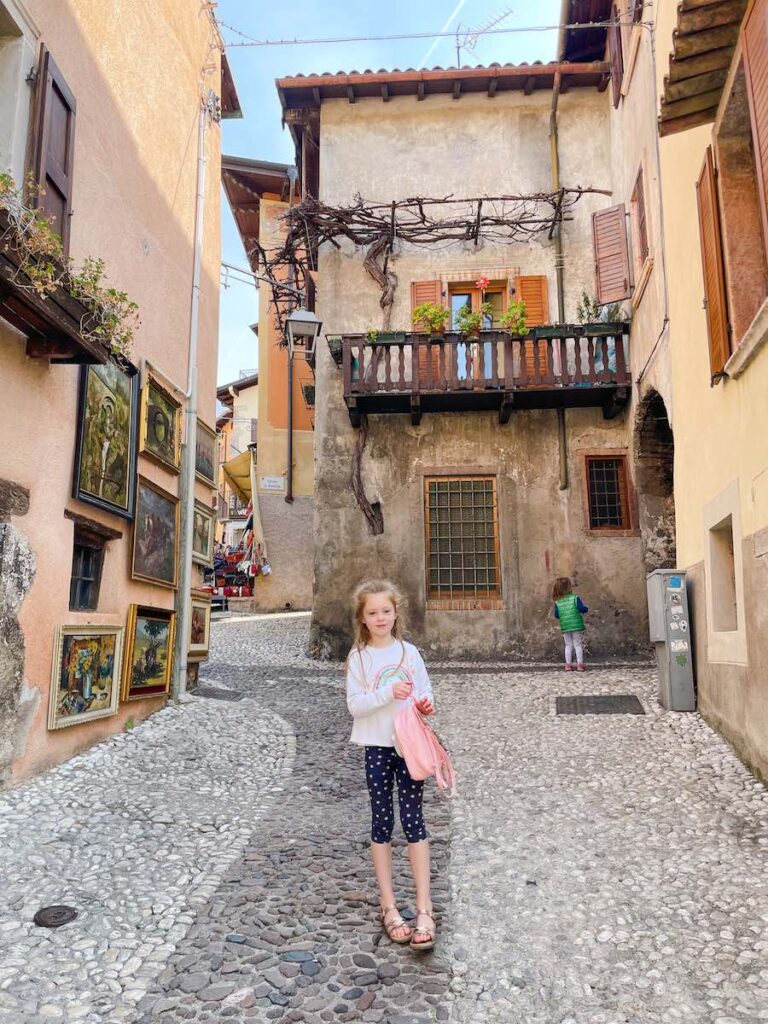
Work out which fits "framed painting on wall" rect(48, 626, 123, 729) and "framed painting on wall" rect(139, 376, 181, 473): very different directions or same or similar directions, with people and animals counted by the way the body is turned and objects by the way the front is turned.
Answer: same or similar directions

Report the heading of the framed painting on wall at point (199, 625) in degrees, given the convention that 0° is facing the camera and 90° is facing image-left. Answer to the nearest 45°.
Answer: approximately 315°

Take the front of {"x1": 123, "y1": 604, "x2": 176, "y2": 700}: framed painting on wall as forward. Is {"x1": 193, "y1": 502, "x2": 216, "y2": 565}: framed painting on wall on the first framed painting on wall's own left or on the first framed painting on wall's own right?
on the first framed painting on wall's own left

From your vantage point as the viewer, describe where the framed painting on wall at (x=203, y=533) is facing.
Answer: facing the viewer and to the right of the viewer

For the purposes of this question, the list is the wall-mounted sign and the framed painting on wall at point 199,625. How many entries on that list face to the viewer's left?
0

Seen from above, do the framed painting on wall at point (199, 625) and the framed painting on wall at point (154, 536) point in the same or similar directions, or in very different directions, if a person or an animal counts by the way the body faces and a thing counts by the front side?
same or similar directions

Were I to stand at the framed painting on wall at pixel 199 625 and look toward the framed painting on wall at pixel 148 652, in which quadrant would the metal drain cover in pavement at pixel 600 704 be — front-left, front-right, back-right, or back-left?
front-left

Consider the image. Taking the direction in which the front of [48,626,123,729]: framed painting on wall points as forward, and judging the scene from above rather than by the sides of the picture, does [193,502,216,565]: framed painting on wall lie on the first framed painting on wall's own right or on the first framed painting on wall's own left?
on the first framed painting on wall's own left

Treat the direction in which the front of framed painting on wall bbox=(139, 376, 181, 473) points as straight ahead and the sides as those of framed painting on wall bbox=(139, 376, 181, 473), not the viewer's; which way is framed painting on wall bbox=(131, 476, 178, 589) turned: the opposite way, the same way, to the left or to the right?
the same way

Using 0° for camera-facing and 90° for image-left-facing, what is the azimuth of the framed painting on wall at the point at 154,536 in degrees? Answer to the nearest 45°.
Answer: approximately 315°

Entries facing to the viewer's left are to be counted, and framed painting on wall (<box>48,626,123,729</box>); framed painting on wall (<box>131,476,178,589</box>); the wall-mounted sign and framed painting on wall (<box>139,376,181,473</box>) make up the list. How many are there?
0

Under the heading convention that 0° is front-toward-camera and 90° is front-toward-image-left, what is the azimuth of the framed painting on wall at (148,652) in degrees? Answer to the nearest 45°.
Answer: approximately 315°

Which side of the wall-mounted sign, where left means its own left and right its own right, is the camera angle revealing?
front

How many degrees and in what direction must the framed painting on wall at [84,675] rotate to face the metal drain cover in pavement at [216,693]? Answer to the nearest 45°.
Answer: approximately 90° to its left

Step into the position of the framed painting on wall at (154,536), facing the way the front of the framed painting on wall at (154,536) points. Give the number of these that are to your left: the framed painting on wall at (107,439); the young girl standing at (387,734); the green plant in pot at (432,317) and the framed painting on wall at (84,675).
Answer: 1

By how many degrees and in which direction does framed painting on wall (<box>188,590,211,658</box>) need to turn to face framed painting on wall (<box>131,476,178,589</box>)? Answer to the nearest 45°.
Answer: approximately 45° to its right

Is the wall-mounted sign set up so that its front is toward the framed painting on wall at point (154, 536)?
yes

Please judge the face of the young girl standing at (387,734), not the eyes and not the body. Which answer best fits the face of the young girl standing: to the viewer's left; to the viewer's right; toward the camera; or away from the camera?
toward the camera

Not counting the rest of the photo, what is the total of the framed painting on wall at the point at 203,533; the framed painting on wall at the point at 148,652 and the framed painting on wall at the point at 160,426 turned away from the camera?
0
